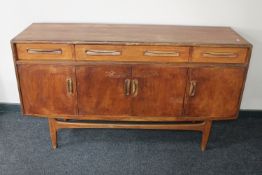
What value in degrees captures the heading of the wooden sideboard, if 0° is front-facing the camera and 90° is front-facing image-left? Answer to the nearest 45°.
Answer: approximately 0°
